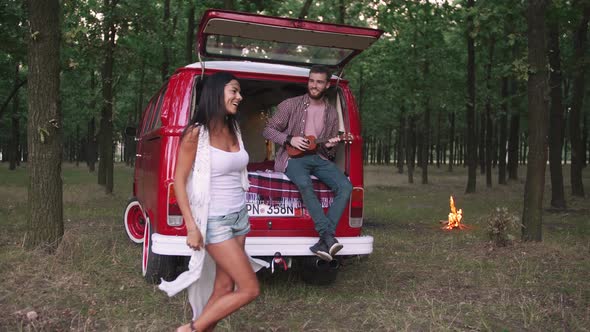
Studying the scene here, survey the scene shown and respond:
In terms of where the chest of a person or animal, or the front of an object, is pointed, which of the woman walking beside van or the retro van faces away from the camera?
the retro van

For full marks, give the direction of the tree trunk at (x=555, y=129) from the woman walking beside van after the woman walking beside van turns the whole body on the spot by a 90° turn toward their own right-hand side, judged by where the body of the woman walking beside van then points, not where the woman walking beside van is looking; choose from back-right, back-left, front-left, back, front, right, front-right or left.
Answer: back

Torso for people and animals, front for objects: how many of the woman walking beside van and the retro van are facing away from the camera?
1

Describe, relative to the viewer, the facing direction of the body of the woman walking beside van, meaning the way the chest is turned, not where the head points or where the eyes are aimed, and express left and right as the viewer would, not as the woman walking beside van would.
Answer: facing the viewer and to the right of the viewer

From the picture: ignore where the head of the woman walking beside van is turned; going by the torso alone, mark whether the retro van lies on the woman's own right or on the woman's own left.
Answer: on the woman's own left

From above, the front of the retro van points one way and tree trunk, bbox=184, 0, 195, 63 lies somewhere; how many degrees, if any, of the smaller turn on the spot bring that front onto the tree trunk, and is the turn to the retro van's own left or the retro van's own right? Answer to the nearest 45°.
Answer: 0° — it already faces it

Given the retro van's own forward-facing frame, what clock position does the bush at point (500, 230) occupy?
The bush is roughly at 2 o'clock from the retro van.

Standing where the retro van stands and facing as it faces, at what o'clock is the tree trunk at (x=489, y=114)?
The tree trunk is roughly at 1 o'clock from the retro van.

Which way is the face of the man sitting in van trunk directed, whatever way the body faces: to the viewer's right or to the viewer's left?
to the viewer's left

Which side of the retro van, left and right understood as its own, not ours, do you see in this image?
back

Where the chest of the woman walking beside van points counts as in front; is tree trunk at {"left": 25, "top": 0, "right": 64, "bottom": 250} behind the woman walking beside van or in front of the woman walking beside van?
behind

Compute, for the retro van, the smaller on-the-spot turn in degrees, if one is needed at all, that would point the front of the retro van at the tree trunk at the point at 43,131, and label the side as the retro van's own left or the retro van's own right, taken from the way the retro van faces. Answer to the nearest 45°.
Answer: approximately 45° to the retro van's own left

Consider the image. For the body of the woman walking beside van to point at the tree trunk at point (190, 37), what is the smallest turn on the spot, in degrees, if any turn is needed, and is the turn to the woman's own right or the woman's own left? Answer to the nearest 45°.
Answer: approximately 135° to the woman's own left

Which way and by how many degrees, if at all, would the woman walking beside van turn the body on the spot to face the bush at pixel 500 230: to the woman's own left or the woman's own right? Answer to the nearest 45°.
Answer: approximately 90° to the woman's own left

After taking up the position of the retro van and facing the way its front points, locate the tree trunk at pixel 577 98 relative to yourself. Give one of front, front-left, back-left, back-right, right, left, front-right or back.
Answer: front-right
